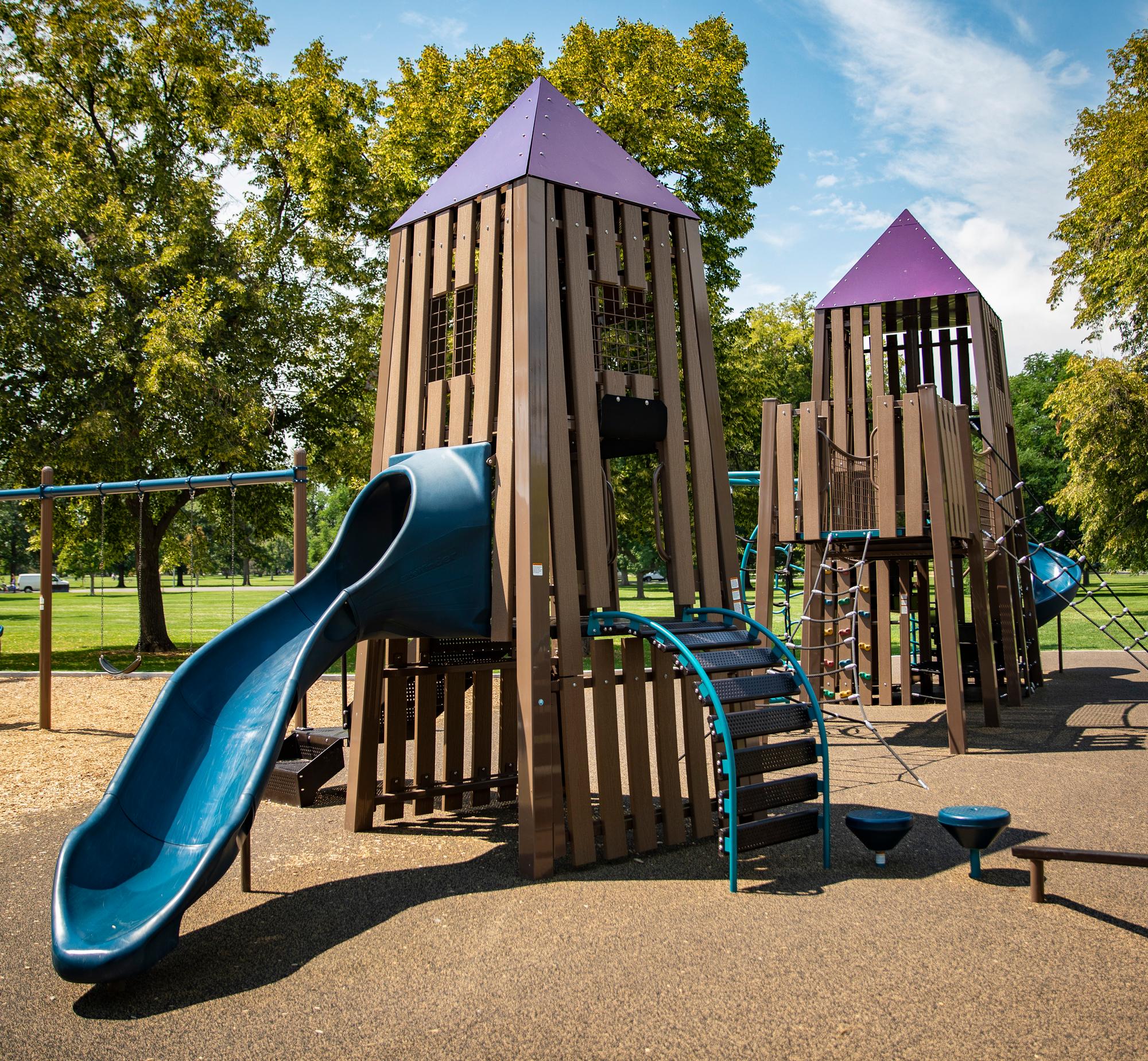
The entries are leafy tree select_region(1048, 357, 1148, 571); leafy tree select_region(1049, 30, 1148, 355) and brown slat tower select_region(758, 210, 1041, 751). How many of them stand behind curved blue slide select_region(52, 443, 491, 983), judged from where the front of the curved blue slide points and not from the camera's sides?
3

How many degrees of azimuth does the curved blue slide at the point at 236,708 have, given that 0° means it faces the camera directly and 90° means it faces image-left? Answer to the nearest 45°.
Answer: approximately 45°

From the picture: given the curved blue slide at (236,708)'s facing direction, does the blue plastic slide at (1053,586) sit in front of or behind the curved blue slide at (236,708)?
behind

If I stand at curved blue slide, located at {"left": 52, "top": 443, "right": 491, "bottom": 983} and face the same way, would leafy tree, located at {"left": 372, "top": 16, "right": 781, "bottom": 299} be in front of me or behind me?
behind

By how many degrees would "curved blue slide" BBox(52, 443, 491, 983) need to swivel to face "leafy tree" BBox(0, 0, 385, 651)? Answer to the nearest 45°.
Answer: approximately 135° to its right

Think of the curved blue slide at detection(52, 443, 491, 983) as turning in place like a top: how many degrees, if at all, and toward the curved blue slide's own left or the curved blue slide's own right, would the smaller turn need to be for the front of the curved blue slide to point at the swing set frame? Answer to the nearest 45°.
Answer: approximately 135° to the curved blue slide's own right

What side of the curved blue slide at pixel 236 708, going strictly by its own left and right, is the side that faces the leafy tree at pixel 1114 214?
back
